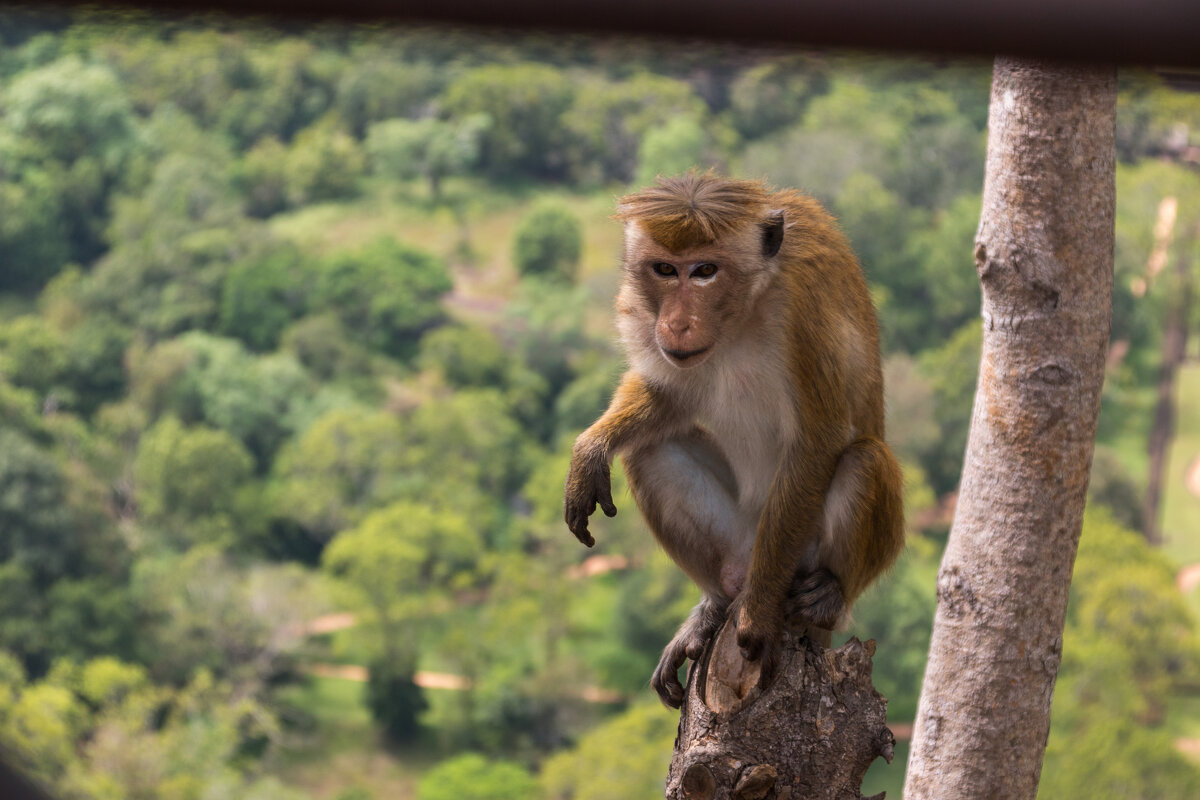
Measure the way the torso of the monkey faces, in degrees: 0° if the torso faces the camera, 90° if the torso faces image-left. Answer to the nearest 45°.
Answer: approximately 45°

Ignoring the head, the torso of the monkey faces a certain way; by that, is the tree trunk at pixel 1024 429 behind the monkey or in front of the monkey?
behind

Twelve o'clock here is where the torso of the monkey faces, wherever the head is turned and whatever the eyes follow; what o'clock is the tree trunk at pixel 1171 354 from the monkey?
The tree trunk is roughly at 5 o'clock from the monkey.
